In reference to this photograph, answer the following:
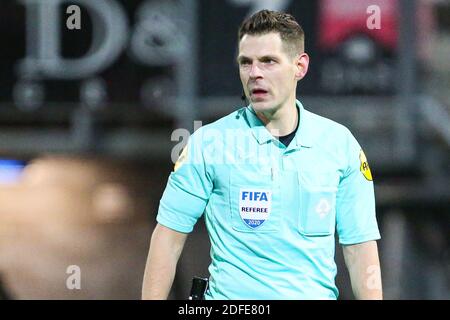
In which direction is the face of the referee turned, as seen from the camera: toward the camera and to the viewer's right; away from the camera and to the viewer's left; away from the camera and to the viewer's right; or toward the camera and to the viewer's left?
toward the camera and to the viewer's left

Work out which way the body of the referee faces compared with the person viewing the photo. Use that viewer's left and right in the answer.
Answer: facing the viewer
